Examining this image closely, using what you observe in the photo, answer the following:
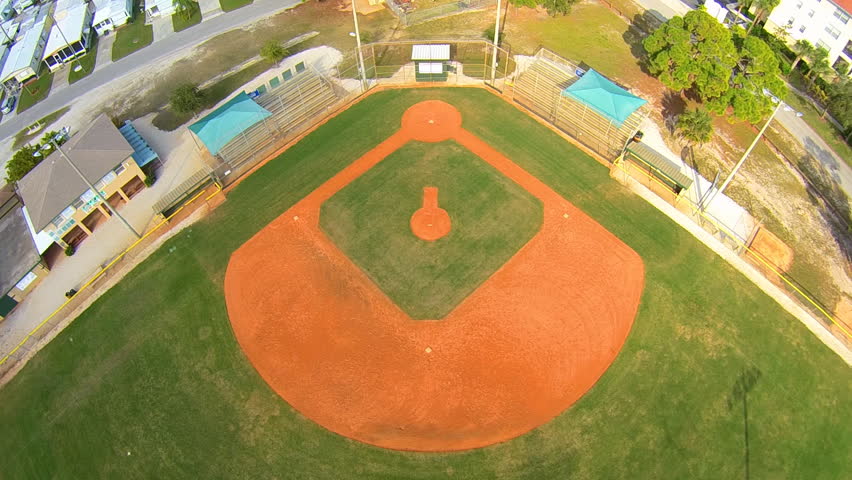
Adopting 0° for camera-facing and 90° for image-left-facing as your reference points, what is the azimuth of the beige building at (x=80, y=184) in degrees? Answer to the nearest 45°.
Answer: approximately 315°

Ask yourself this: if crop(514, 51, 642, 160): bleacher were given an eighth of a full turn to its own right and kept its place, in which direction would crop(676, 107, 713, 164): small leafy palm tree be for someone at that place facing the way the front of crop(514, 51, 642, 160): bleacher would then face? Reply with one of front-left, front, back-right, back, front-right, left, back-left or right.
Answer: back

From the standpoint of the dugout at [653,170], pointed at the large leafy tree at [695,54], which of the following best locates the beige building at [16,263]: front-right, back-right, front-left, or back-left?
back-left

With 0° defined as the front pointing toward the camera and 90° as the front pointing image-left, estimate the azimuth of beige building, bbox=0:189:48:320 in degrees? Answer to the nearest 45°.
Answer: approximately 315°

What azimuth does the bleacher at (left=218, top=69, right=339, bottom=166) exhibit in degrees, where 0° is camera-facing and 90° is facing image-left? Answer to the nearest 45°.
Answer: approximately 315°
